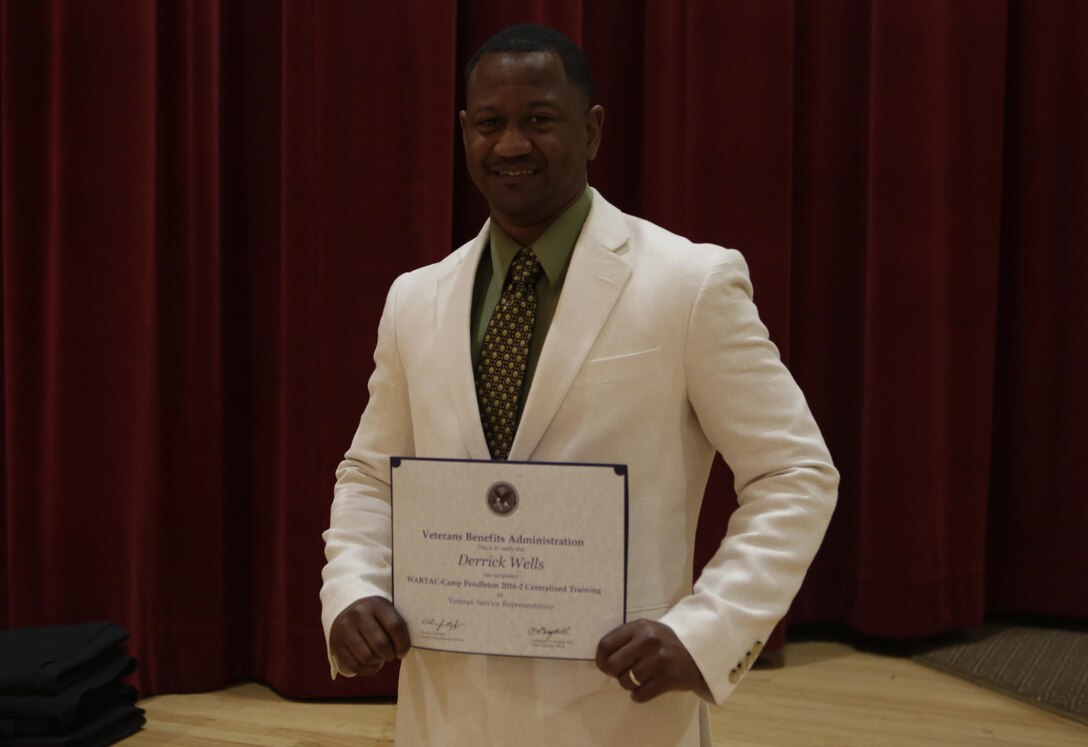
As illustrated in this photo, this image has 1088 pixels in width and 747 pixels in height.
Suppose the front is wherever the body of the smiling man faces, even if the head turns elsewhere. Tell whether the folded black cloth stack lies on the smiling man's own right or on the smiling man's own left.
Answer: on the smiling man's own right

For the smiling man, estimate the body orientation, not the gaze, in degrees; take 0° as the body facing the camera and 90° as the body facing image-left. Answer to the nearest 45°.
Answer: approximately 45°
